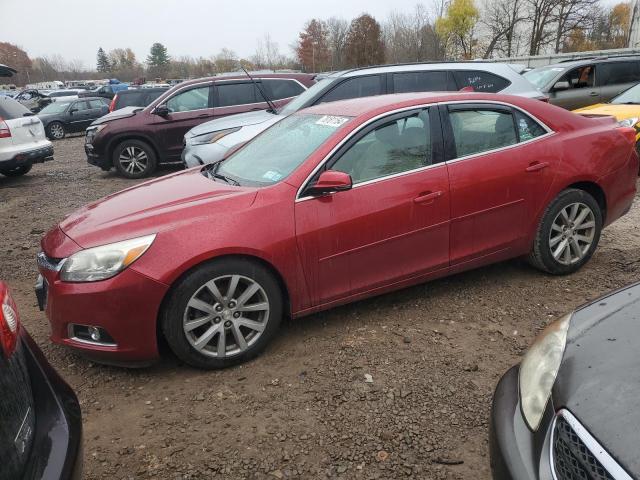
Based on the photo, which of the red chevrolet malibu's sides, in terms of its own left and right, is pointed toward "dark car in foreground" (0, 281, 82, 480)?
front

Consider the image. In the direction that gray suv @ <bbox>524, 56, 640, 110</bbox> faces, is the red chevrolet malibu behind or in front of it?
in front

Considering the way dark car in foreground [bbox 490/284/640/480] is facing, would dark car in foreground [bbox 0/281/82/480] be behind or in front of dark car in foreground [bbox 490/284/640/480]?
in front

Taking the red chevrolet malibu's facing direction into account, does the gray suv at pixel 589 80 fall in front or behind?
behind

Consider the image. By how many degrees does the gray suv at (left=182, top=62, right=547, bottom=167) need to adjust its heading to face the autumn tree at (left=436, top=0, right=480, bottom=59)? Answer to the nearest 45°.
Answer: approximately 135° to its right

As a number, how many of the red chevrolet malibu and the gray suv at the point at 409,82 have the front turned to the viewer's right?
0

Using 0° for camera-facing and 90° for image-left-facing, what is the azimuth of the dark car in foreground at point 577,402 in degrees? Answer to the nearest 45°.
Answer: approximately 45°

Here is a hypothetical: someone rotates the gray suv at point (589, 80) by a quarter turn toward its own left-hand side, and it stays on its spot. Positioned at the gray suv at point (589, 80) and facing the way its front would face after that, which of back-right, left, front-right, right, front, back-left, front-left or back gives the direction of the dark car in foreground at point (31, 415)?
front-right

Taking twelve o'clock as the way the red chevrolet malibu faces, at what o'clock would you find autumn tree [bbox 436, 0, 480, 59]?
The autumn tree is roughly at 5 o'clock from the red chevrolet malibu.

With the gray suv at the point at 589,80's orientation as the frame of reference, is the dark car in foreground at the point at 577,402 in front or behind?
in front

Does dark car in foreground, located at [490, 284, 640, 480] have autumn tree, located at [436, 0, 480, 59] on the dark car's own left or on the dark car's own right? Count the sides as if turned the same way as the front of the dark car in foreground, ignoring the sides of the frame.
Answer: on the dark car's own right

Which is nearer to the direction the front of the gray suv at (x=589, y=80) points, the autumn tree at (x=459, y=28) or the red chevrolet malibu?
the red chevrolet malibu

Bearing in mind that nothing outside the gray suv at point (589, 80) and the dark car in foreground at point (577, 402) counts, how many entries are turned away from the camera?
0
